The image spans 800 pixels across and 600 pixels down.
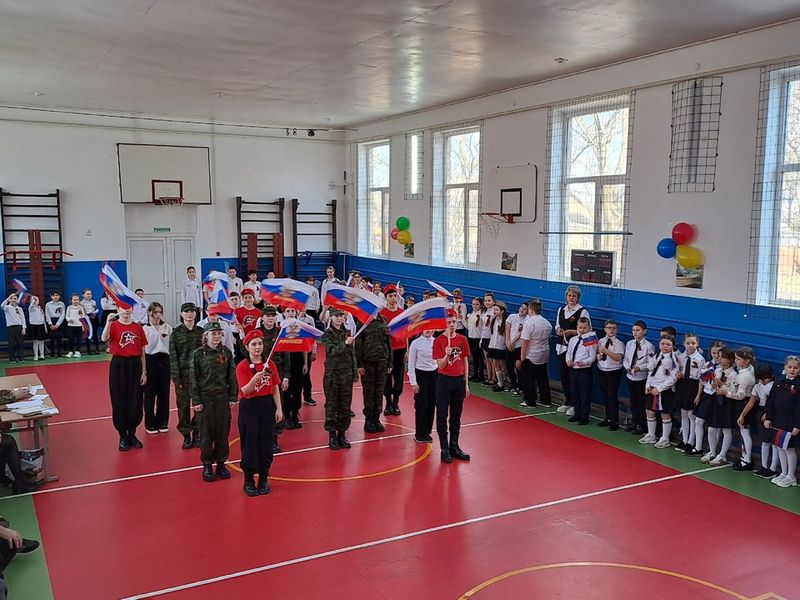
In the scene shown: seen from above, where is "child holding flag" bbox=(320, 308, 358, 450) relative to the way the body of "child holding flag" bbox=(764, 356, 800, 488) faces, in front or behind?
in front

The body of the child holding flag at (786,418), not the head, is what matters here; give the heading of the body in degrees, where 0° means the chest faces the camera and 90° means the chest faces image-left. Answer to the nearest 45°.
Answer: approximately 45°

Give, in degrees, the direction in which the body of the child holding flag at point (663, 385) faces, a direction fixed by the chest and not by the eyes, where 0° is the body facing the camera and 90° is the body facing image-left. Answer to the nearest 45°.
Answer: approximately 45°

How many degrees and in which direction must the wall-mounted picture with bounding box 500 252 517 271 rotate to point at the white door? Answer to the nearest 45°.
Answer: approximately 45° to its right

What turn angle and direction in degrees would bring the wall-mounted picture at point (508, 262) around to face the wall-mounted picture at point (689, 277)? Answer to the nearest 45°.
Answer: approximately 90° to its left

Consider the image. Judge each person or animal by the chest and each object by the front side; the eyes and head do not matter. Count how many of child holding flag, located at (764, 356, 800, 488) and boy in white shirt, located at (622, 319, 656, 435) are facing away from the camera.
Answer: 0

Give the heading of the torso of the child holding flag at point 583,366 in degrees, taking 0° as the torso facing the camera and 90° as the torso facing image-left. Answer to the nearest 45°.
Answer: approximately 45°

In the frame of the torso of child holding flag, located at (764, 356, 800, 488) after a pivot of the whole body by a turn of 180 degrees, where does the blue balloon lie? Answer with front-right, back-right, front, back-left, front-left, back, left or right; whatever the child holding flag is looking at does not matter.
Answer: left

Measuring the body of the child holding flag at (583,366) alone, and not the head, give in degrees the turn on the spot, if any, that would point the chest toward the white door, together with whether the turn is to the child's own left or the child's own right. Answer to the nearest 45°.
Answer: approximately 90° to the child's own right

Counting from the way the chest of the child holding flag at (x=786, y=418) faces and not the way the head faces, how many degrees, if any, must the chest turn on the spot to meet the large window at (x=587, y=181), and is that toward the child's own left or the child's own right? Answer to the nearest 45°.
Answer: approximately 90° to the child's own right

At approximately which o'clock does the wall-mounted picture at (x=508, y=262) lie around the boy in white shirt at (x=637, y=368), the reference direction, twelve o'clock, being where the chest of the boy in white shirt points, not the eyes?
The wall-mounted picture is roughly at 3 o'clock from the boy in white shirt.

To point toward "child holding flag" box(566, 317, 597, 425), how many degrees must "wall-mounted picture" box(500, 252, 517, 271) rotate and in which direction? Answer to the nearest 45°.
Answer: approximately 45° to its left

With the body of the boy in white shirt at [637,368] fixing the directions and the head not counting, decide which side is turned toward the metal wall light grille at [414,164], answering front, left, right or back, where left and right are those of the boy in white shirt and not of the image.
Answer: right
